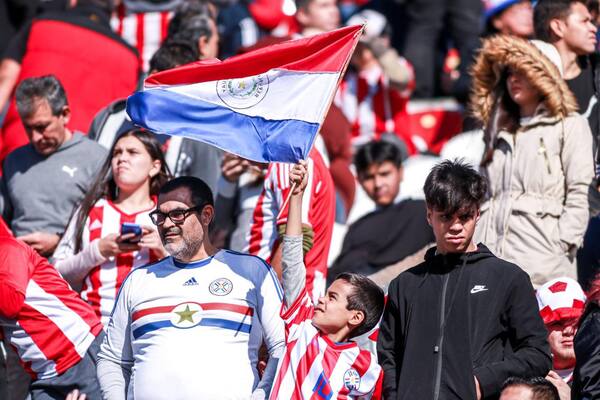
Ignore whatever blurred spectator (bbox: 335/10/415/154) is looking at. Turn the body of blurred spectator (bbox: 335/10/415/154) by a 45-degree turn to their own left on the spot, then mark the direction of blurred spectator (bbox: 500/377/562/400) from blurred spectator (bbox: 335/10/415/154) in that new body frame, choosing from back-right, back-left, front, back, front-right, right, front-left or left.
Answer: front

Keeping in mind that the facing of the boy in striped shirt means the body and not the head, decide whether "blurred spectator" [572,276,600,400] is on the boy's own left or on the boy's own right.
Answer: on the boy's own left

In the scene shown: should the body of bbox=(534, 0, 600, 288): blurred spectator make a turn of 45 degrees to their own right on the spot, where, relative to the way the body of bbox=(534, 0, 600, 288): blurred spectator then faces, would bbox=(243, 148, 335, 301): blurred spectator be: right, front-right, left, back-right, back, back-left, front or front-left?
front-right

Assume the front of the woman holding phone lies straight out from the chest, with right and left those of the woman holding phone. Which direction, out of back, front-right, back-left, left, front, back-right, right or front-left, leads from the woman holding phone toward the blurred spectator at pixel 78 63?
back

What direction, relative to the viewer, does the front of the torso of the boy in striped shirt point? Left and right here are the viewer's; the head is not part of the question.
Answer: facing the viewer and to the left of the viewer

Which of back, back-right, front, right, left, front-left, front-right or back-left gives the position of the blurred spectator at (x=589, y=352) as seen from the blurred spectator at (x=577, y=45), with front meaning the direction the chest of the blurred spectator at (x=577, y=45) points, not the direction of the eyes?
front-right

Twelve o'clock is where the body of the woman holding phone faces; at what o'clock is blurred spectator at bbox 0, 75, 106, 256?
The blurred spectator is roughly at 5 o'clock from the woman holding phone.

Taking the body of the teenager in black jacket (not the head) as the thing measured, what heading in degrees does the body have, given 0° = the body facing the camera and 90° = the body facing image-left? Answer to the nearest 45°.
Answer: approximately 0°

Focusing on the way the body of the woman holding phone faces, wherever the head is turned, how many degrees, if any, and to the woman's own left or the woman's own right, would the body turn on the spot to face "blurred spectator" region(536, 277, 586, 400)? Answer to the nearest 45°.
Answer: approximately 45° to the woman's own left
